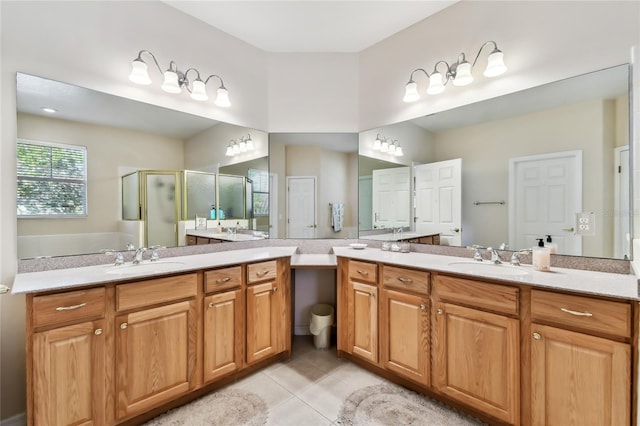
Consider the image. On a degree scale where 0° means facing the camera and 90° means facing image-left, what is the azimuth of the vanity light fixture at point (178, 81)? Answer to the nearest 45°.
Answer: approximately 315°

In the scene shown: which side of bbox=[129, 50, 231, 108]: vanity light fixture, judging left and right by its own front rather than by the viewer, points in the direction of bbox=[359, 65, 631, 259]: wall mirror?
front

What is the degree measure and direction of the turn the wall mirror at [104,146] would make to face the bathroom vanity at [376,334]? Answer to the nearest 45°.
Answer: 0° — it already faces it

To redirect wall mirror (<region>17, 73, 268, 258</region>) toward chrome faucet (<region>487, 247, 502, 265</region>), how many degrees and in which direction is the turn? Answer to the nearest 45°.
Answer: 0° — it already faces it

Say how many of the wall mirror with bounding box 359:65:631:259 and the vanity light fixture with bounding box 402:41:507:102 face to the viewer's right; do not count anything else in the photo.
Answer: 0

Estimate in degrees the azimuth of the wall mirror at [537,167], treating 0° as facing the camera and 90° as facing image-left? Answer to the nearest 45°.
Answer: approximately 45°
